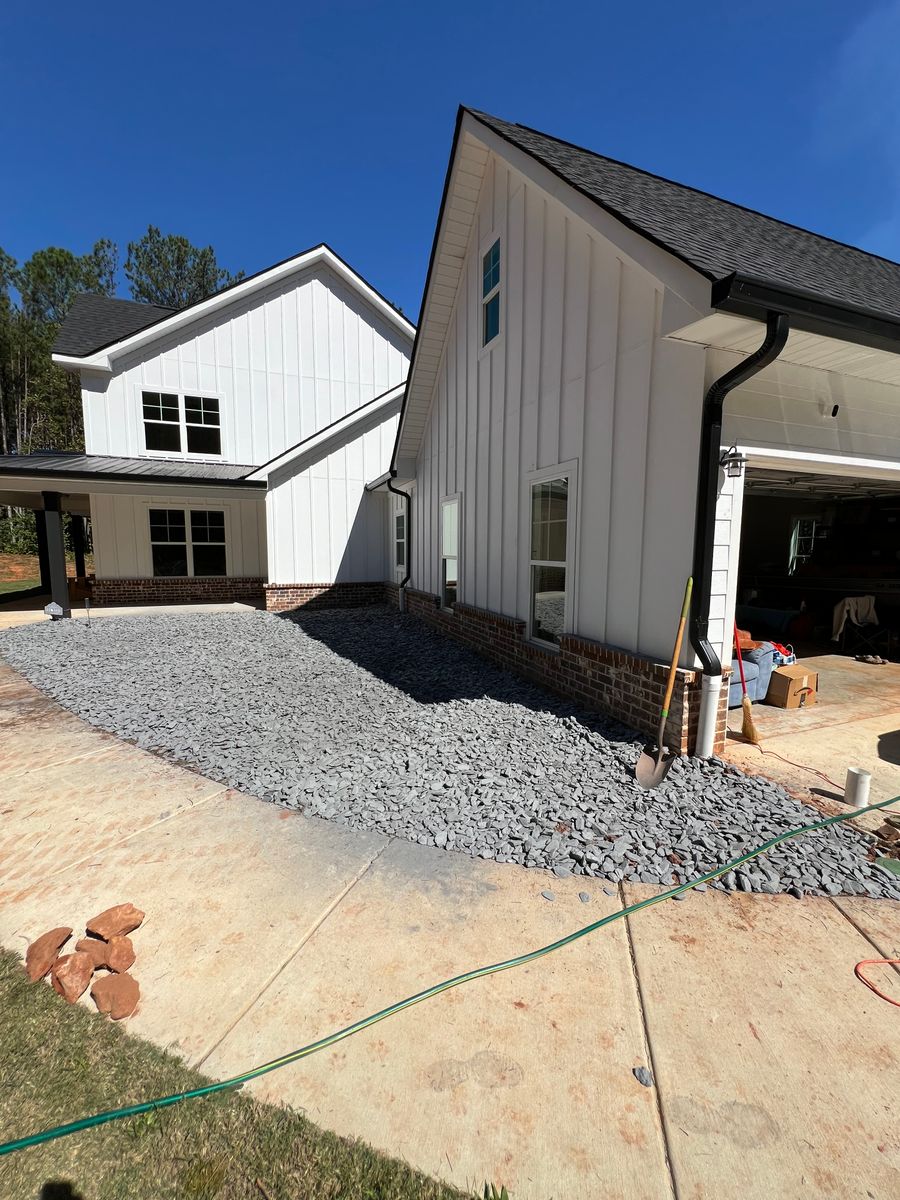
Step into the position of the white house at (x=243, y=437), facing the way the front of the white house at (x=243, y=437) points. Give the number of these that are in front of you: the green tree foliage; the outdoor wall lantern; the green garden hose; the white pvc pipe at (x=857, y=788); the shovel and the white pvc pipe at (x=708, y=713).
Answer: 5

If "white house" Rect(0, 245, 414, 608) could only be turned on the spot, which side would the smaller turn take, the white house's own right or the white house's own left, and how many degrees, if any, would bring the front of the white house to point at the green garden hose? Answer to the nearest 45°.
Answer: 0° — it already faces it

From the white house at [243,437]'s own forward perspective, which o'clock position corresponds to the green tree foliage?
The green tree foliage is roughly at 6 o'clock from the white house.

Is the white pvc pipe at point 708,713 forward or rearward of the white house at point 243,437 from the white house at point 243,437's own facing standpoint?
forward

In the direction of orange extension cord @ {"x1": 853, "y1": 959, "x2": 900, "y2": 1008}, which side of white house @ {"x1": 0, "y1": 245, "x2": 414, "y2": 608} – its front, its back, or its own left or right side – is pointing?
front

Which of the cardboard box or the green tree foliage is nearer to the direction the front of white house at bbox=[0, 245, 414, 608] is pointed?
the cardboard box

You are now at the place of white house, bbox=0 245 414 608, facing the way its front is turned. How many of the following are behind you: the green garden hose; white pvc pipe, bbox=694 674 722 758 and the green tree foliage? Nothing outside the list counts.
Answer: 1

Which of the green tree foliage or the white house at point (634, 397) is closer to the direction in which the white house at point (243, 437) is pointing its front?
the white house

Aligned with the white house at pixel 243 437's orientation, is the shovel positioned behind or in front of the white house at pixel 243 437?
in front
